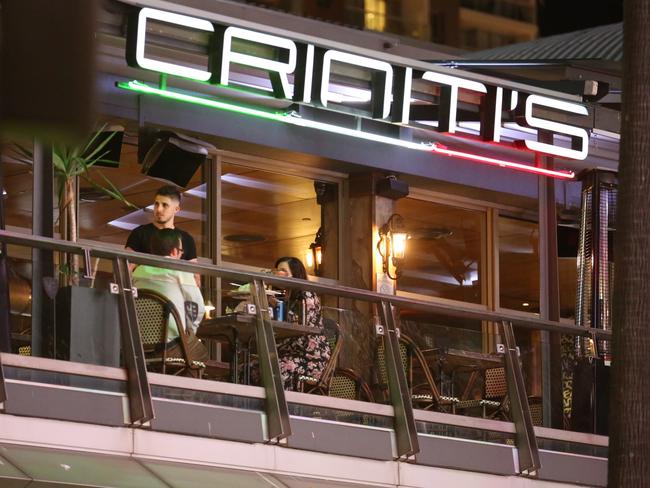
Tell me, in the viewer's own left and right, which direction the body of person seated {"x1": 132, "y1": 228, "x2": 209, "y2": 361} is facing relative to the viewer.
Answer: facing away from the viewer and to the right of the viewer

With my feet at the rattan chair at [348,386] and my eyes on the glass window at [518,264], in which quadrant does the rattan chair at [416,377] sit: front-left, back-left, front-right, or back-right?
front-right

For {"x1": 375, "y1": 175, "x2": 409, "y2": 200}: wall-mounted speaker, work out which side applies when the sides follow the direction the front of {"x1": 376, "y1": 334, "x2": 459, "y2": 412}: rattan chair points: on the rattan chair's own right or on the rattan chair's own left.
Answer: on the rattan chair's own left

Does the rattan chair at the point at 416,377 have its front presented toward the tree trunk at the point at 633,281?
no

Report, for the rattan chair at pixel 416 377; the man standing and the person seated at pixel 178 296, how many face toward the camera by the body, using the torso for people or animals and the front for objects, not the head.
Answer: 1

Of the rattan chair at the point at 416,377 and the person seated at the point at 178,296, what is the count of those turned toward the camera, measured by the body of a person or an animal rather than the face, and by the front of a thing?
0

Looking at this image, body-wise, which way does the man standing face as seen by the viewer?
toward the camera

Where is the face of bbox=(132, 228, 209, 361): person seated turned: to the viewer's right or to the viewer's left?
to the viewer's right

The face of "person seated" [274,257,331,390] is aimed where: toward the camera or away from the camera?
toward the camera

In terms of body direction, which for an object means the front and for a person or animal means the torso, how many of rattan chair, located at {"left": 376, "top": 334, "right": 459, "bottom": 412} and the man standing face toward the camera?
1

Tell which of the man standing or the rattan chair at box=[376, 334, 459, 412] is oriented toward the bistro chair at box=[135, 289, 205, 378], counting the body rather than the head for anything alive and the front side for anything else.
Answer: the man standing

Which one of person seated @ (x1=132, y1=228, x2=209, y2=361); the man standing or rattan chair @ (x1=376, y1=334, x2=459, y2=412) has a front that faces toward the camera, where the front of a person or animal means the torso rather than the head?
the man standing

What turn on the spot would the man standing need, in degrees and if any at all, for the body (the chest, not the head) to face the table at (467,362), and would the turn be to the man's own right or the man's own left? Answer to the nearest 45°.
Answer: approximately 90° to the man's own left

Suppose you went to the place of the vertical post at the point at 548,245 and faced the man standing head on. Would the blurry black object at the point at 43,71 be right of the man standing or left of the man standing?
left

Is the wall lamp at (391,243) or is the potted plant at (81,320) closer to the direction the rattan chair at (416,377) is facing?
the wall lamp
